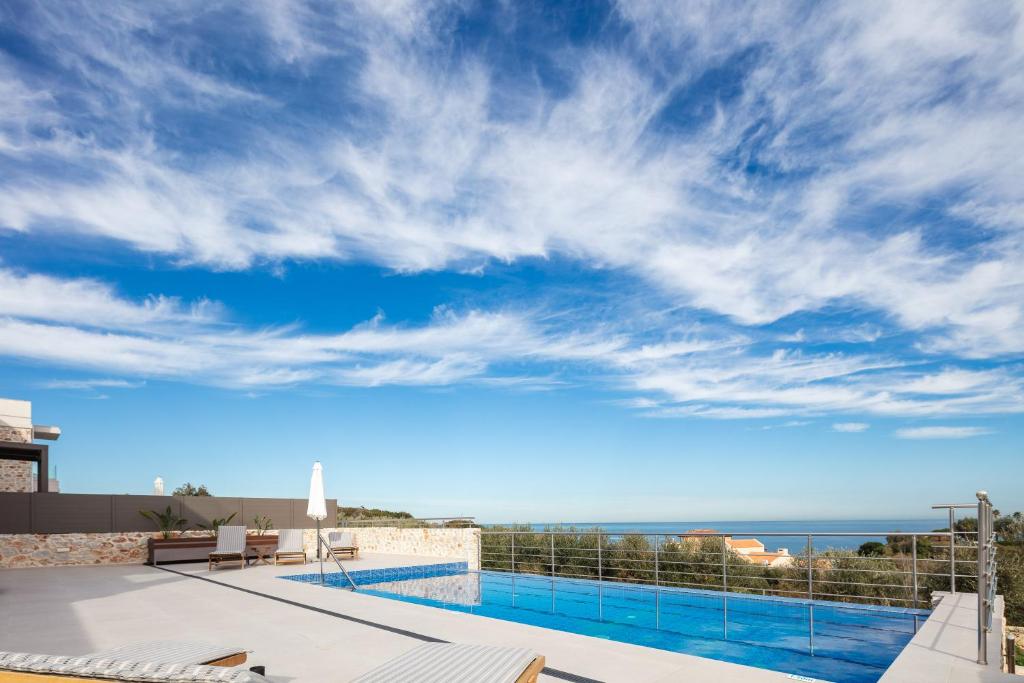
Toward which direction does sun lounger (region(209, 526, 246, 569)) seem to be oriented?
toward the camera

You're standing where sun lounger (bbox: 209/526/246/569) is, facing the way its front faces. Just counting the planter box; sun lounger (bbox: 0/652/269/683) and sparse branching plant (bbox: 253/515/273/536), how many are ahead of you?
1

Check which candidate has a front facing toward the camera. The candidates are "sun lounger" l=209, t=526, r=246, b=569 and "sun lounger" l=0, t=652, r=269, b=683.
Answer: "sun lounger" l=209, t=526, r=246, b=569

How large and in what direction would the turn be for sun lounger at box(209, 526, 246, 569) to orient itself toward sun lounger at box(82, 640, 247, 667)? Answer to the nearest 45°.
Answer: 0° — it already faces it

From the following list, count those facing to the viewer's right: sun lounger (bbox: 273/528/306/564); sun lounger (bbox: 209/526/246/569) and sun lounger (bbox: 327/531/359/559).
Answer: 0

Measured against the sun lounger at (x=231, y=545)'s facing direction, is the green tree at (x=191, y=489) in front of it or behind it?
behind

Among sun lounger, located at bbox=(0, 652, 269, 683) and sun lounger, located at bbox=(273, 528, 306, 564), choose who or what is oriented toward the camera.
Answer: sun lounger, located at bbox=(273, 528, 306, 564)

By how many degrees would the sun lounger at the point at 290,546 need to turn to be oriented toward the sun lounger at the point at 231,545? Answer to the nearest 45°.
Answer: approximately 45° to its right

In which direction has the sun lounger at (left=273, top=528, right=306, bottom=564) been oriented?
toward the camera
